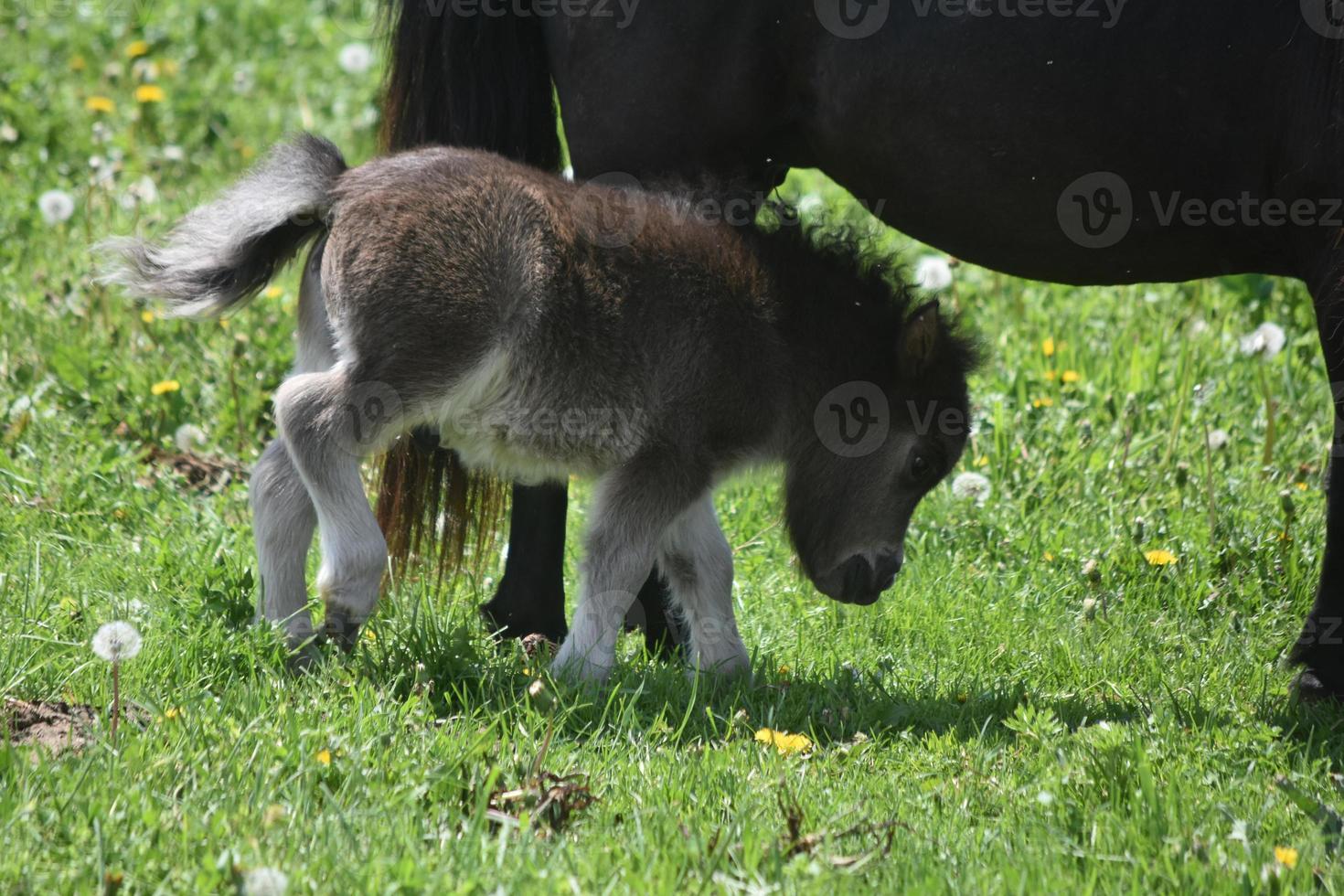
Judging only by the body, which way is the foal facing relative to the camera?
to the viewer's right

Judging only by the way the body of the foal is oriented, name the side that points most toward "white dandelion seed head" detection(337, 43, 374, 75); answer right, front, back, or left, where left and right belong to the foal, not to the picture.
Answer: left

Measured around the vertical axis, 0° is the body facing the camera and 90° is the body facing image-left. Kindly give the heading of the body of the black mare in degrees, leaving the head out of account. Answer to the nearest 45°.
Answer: approximately 270°

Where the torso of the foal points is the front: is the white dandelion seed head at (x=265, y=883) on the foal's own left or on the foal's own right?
on the foal's own right

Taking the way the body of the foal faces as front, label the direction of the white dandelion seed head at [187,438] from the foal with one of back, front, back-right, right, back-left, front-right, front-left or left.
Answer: back-left

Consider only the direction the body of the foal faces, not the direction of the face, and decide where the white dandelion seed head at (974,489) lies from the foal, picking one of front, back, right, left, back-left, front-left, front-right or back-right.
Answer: front-left

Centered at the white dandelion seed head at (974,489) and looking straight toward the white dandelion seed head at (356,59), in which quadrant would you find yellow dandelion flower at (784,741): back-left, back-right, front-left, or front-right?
back-left

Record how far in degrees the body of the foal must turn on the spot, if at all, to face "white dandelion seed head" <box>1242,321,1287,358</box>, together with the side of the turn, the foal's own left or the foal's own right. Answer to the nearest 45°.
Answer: approximately 45° to the foal's own left

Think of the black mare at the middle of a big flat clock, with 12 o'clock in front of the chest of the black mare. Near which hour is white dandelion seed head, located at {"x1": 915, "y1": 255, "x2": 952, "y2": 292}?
The white dandelion seed head is roughly at 9 o'clock from the black mare.
